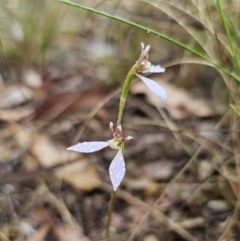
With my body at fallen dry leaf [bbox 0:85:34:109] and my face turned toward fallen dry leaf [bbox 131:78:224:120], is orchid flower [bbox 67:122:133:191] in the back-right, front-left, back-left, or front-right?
front-right

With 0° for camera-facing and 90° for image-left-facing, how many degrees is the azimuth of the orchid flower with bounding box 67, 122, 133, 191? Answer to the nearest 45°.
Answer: approximately 45°

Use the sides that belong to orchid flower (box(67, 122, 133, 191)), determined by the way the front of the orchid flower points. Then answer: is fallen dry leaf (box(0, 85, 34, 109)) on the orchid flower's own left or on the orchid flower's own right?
on the orchid flower's own right
